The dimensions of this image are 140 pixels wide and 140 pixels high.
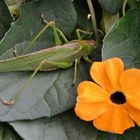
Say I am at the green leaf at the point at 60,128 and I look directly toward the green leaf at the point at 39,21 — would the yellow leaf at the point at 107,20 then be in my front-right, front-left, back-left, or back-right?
front-right

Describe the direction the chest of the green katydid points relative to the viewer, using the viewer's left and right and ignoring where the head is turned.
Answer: facing to the right of the viewer

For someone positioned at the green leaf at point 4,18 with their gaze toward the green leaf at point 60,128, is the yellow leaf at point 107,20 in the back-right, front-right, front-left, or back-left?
front-left
